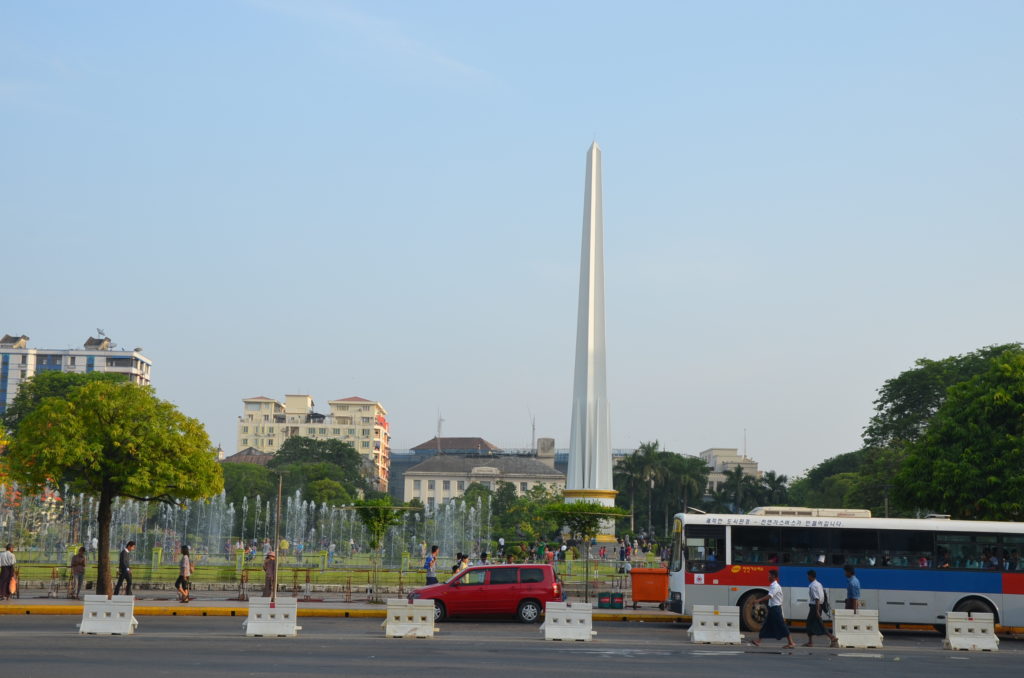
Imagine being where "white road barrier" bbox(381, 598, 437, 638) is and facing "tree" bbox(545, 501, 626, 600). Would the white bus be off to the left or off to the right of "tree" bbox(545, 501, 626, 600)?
right

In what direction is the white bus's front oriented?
to the viewer's left

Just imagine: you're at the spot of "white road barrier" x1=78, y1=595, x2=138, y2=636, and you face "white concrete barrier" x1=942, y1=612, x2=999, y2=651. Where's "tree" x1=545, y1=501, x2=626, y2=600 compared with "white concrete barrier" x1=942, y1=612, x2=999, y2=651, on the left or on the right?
left

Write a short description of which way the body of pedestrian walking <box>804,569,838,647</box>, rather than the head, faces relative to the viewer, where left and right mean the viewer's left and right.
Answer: facing to the left of the viewer

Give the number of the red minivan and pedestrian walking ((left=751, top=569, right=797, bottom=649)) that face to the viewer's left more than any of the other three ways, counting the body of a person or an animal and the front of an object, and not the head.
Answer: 2

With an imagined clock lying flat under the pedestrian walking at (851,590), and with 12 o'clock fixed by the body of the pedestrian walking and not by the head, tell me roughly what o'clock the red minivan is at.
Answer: The red minivan is roughly at 12 o'clock from the pedestrian walking.

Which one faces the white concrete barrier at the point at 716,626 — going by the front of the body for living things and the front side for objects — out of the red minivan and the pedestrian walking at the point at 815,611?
the pedestrian walking

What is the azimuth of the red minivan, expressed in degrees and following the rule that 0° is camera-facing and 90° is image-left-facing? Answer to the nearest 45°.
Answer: approximately 90°

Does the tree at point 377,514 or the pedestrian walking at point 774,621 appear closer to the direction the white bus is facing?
the tree

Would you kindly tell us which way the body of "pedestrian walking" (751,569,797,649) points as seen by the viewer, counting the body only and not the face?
to the viewer's left

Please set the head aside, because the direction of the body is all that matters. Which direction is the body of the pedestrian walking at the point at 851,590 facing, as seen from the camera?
to the viewer's left

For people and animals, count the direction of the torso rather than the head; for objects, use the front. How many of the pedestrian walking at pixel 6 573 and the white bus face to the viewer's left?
1
